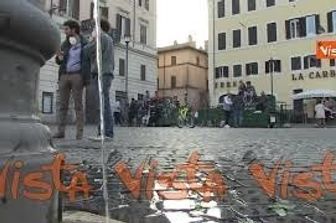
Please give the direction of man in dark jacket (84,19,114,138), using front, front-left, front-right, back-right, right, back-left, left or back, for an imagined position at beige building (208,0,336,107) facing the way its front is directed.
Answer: front-left

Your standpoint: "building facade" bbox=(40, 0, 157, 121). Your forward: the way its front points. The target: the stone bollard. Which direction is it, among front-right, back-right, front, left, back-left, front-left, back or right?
front-right

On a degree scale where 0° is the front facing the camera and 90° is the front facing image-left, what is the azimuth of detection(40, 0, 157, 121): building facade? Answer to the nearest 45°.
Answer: approximately 315°

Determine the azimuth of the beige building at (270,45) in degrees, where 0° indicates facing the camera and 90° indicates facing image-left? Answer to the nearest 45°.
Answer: approximately 45°

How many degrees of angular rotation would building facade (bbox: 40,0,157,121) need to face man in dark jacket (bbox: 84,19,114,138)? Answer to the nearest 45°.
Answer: approximately 45° to its right

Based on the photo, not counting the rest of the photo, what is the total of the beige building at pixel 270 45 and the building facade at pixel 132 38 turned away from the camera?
0
